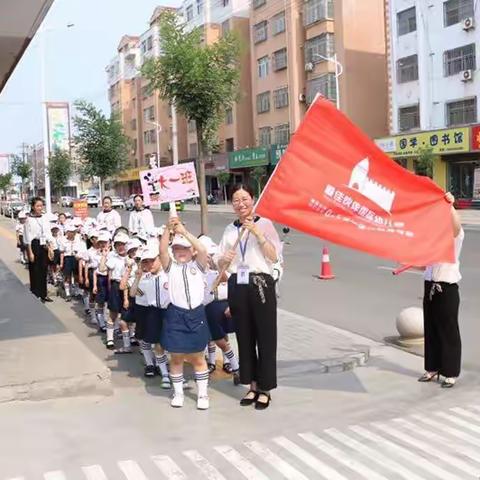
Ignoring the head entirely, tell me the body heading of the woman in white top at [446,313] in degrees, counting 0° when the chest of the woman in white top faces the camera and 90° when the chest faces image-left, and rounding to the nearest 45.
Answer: approximately 45°

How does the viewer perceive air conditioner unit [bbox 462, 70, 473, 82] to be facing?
facing the viewer and to the left of the viewer

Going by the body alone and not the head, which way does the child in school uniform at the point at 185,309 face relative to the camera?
toward the camera

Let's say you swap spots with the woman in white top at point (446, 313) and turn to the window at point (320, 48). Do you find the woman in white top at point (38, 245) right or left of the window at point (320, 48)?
left

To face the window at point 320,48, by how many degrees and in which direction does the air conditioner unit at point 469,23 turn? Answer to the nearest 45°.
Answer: approximately 90° to its right

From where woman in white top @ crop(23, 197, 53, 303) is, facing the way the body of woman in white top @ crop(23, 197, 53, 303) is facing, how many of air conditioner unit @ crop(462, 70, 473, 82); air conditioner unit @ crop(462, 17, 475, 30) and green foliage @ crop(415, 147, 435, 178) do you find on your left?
3

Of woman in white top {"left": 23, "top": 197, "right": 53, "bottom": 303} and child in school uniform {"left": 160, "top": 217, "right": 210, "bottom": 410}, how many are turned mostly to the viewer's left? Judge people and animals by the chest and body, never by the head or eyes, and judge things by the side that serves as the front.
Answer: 0

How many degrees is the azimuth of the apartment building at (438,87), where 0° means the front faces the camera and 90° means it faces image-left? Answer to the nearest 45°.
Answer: approximately 45°

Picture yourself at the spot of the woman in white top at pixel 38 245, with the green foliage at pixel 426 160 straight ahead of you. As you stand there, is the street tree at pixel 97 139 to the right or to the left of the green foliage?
left

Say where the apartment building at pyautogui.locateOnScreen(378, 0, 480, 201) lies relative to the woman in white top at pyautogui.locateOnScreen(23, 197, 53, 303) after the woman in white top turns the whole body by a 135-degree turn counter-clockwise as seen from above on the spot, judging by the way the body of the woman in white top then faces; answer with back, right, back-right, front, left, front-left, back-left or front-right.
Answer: front-right

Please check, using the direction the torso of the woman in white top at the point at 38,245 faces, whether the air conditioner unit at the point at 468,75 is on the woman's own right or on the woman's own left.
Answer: on the woman's own left

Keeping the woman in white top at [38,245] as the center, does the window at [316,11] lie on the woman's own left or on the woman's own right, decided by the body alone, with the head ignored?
on the woman's own left

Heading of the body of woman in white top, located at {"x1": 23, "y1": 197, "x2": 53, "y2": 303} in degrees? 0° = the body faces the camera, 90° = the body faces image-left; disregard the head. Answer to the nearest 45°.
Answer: approximately 315°

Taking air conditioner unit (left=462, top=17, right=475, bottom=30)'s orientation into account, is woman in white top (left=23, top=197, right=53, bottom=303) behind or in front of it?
in front

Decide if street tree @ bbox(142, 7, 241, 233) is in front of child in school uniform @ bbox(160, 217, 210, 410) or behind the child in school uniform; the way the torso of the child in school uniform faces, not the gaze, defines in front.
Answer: behind
